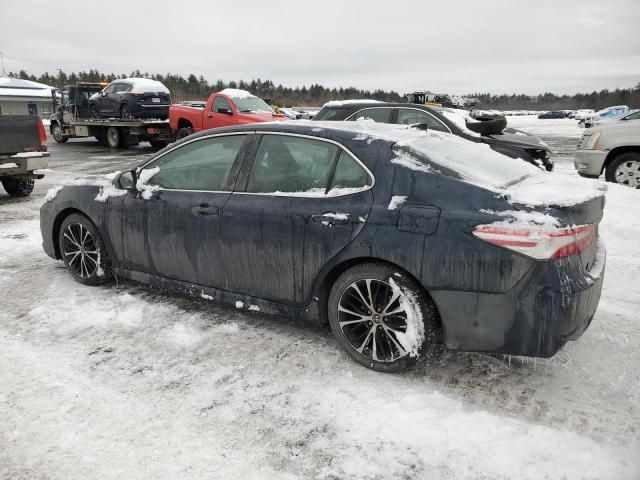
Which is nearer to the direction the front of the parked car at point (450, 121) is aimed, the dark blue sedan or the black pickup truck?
the dark blue sedan

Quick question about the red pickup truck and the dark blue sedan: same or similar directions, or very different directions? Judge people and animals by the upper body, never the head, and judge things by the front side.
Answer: very different directions

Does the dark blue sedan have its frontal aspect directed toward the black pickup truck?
yes

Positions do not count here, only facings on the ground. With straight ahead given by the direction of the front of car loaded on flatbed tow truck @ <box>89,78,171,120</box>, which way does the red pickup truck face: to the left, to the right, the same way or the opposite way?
the opposite way

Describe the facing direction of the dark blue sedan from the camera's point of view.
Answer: facing away from the viewer and to the left of the viewer

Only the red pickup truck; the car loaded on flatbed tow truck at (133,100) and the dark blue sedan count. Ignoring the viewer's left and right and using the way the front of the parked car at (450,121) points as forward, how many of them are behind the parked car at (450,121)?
2

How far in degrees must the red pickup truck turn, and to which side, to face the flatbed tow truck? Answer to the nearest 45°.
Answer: approximately 180°

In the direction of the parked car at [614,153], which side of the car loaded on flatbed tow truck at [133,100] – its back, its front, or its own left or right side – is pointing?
back

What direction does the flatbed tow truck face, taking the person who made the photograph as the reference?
facing away from the viewer and to the left of the viewer

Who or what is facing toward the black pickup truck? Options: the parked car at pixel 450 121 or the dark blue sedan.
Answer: the dark blue sedan

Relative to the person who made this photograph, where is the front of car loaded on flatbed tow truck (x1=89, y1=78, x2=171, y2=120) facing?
facing away from the viewer and to the left of the viewer

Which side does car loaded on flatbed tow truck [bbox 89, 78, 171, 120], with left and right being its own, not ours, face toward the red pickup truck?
back
